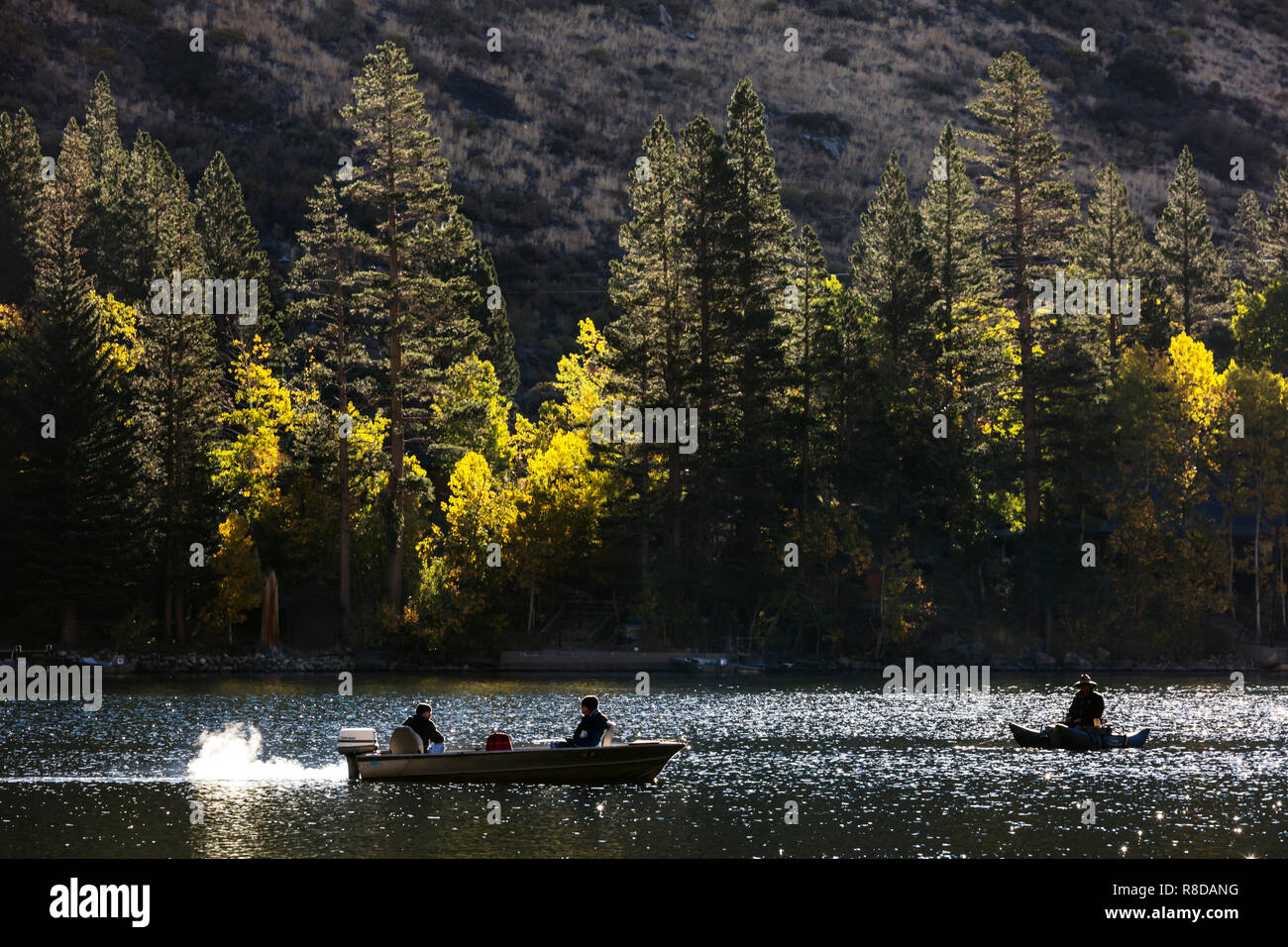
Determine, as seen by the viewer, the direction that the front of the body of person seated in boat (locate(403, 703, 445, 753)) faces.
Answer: to the viewer's right

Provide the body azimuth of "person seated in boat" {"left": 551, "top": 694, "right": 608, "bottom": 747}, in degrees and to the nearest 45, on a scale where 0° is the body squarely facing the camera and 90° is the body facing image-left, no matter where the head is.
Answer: approximately 90°

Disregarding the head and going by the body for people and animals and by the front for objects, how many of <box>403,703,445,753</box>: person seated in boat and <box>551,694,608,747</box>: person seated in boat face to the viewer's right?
1

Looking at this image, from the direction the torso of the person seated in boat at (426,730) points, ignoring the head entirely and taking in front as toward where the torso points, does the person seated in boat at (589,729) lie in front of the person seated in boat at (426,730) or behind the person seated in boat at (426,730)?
in front

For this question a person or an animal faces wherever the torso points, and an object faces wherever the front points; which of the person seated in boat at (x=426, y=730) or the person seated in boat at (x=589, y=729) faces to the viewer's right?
the person seated in boat at (x=426, y=730)

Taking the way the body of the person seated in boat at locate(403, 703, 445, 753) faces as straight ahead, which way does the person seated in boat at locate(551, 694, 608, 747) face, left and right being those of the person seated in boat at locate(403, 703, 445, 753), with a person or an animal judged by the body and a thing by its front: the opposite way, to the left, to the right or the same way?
the opposite way

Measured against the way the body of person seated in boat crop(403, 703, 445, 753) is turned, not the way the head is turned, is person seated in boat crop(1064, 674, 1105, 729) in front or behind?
in front

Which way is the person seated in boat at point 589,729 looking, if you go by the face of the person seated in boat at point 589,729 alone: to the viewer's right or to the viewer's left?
to the viewer's left

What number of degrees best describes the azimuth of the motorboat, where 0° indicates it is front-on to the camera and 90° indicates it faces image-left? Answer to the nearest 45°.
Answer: approximately 270°

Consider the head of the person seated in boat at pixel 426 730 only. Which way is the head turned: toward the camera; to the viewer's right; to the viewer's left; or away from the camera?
to the viewer's right
